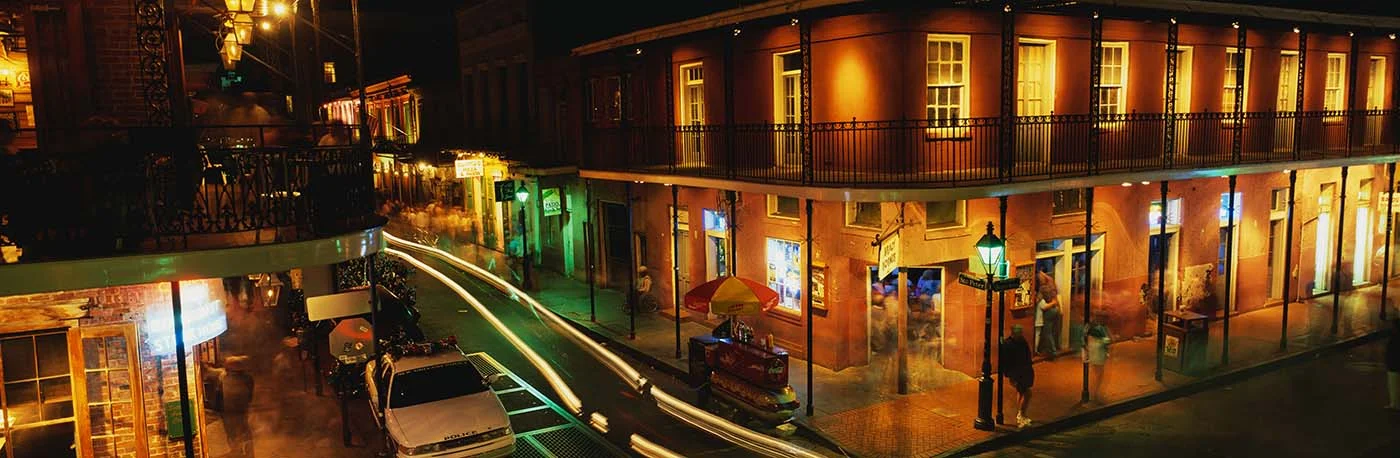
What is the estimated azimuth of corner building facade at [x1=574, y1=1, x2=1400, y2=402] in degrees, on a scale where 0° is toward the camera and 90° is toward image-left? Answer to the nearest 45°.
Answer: approximately 0°

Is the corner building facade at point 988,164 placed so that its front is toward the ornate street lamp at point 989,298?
yes

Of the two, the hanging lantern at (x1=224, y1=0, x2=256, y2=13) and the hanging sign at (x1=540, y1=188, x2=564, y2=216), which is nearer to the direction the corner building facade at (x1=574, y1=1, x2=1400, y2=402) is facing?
the hanging lantern

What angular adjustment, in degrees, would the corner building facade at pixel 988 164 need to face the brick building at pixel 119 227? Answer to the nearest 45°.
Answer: approximately 45° to its right

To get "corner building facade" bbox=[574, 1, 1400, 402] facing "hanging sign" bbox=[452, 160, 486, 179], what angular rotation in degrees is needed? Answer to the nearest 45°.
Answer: approximately 90° to its right

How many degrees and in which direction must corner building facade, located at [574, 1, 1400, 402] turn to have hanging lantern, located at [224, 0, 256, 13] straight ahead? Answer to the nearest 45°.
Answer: approximately 45° to its right

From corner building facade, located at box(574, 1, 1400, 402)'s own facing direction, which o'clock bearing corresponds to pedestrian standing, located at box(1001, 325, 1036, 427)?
The pedestrian standing is roughly at 12 o'clock from the corner building facade.

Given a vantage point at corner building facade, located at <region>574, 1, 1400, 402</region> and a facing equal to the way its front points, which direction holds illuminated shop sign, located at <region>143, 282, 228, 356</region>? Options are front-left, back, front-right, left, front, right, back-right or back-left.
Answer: front-right
